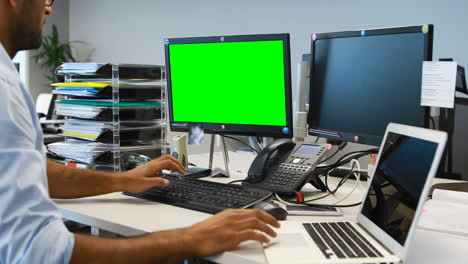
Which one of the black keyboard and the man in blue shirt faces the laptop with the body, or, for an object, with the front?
the man in blue shirt

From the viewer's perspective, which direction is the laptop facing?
to the viewer's left

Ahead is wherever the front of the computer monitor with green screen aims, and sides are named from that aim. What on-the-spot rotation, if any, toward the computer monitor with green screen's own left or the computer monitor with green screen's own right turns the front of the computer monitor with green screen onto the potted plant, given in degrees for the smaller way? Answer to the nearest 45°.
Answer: approximately 90° to the computer monitor with green screen's own right

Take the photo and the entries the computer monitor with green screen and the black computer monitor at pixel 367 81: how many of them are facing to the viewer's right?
0

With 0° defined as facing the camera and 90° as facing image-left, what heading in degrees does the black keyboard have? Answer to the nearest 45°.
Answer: approximately 45°

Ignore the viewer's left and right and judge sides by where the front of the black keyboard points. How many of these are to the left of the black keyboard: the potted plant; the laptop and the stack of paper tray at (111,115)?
1

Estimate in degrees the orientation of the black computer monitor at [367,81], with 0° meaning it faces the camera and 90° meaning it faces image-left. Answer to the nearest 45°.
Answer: approximately 45°

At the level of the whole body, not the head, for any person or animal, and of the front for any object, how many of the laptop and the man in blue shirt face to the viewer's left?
1

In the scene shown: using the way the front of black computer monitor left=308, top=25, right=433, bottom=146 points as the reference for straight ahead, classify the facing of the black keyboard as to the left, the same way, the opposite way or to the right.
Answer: the same way

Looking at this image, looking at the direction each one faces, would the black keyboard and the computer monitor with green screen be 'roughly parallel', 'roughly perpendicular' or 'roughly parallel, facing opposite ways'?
roughly parallel

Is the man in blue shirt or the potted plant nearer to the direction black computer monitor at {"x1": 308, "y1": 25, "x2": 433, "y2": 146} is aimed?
the man in blue shirt

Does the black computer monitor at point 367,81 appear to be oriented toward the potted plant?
no

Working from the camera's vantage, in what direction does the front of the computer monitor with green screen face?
facing the viewer and to the left of the viewer

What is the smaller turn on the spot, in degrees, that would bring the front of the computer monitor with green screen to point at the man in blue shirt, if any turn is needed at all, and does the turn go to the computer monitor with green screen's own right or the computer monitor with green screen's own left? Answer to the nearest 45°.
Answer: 0° — it already faces them

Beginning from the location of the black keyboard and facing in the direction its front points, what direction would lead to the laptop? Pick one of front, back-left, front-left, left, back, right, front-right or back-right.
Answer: left

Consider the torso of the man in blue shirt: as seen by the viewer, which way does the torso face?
to the viewer's right

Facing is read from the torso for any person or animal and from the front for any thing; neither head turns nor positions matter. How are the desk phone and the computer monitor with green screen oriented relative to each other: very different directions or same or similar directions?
same or similar directions
